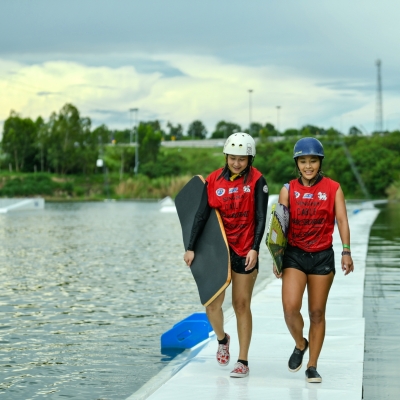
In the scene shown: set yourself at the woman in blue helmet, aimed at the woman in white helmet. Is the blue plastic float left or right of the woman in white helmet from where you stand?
right

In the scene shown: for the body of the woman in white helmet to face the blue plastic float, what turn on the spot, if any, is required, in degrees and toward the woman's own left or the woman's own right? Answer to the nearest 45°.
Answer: approximately 180°

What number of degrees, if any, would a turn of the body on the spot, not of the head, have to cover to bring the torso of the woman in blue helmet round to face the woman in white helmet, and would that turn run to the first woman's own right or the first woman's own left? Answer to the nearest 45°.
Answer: approximately 90° to the first woman's own right

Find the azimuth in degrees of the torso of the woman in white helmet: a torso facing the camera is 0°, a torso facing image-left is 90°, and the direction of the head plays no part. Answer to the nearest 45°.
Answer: approximately 0°

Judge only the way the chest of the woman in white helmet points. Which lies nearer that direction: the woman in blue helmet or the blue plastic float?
the woman in blue helmet

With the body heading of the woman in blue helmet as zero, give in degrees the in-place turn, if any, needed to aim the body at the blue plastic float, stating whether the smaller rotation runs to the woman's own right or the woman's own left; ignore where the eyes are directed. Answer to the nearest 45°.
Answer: approximately 135° to the woman's own right

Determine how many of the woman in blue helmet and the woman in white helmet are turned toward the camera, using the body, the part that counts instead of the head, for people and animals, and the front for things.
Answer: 2
